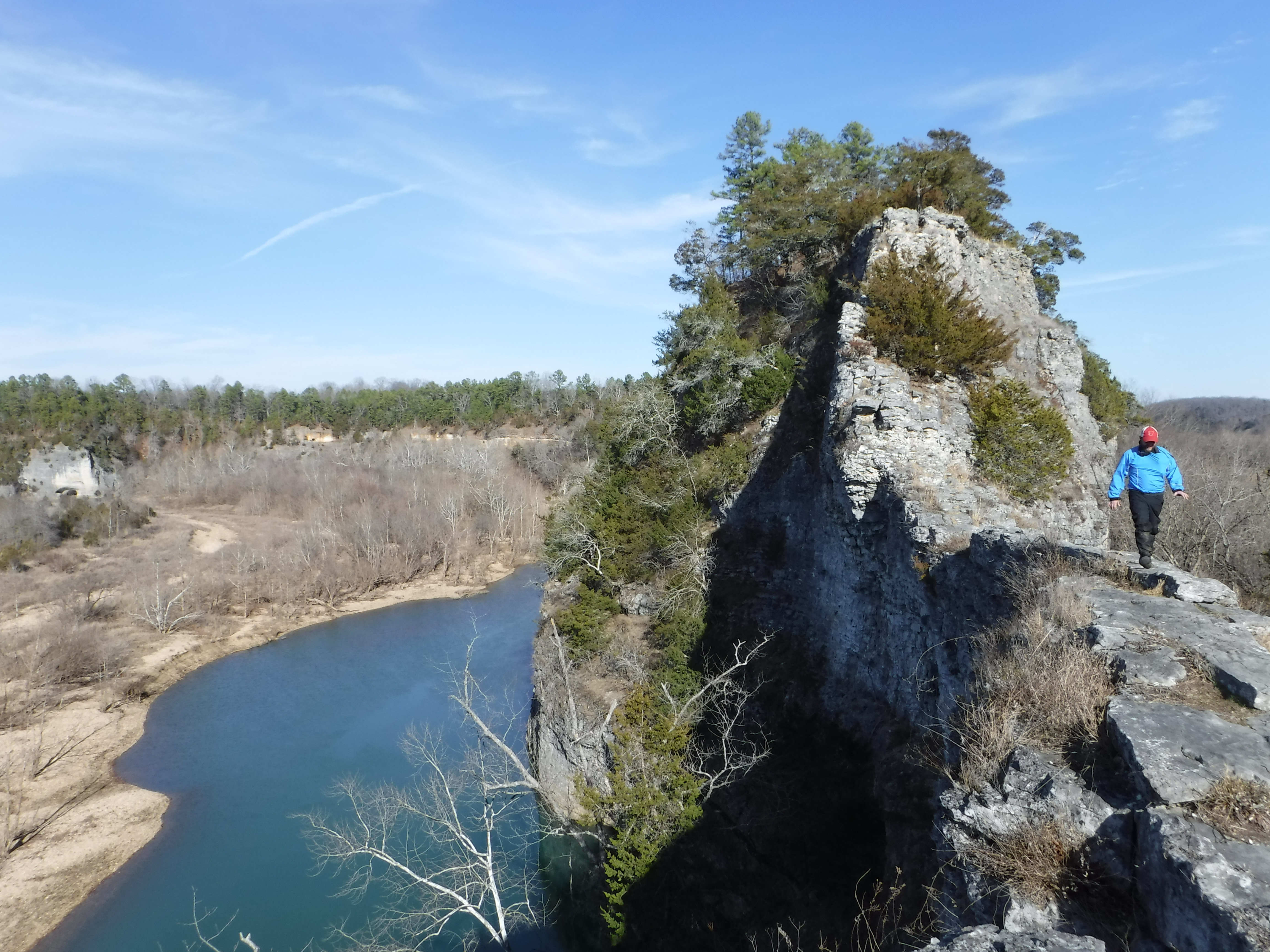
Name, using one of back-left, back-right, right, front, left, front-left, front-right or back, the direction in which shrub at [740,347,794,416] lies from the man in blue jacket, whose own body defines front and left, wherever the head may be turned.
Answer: back-right

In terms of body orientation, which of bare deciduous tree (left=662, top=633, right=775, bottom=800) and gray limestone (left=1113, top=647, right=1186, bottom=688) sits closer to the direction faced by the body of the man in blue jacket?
the gray limestone

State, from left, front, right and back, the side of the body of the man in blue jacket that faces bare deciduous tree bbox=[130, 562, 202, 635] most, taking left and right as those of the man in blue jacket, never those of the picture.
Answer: right

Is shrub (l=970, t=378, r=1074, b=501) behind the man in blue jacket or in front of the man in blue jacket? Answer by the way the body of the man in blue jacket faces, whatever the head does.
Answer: behind

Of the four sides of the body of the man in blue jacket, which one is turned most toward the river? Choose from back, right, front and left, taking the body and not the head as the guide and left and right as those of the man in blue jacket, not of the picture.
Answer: right

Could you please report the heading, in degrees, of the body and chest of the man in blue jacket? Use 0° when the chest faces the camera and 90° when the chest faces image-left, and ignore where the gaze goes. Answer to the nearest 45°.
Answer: approximately 0°

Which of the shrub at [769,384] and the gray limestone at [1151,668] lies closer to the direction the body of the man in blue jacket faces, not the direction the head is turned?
the gray limestone

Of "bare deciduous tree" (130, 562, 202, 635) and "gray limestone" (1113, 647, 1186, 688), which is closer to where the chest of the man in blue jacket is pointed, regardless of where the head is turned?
the gray limestone
